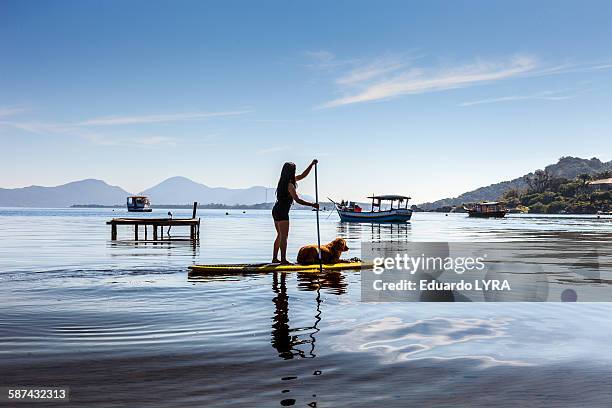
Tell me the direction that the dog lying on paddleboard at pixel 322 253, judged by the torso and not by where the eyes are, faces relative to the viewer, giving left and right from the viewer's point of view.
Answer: facing to the right of the viewer

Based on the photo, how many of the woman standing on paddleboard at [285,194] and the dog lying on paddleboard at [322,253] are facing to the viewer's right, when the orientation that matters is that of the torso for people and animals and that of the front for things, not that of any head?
2

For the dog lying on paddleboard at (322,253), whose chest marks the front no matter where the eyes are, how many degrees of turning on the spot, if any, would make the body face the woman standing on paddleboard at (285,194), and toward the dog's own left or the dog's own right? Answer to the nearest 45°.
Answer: approximately 135° to the dog's own right

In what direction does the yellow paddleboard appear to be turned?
to the viewer's right

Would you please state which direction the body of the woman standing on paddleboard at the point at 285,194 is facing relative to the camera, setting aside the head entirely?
to the viewer's right

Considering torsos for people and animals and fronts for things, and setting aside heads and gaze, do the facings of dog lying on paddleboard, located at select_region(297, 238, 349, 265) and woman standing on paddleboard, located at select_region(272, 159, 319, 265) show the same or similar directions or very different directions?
same or similar directions
